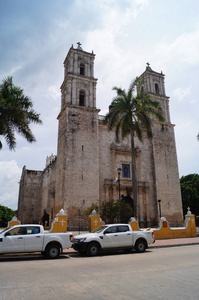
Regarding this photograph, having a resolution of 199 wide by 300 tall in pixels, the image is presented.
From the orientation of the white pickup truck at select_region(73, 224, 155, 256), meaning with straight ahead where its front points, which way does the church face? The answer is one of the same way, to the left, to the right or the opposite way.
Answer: to the left

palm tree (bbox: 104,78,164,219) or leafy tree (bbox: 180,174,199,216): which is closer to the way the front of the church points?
the palm tree

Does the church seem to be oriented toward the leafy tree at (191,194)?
no

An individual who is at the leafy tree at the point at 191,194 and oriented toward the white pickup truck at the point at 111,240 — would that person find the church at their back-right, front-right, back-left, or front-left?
front-right

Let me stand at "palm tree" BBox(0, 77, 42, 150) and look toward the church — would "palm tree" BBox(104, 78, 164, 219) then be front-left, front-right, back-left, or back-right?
front-right

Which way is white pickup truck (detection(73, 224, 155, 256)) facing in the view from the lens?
facing the viewer and to the left of the viewer

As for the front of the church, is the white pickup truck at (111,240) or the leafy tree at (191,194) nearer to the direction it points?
the white pickup truck

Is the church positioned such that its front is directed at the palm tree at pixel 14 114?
no

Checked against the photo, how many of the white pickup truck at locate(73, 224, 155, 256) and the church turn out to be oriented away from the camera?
0

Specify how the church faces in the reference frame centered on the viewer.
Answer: facing the viewer and to the right of the viewer

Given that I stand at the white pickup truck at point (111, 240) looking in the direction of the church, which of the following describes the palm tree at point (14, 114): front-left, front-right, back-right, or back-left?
front-left
